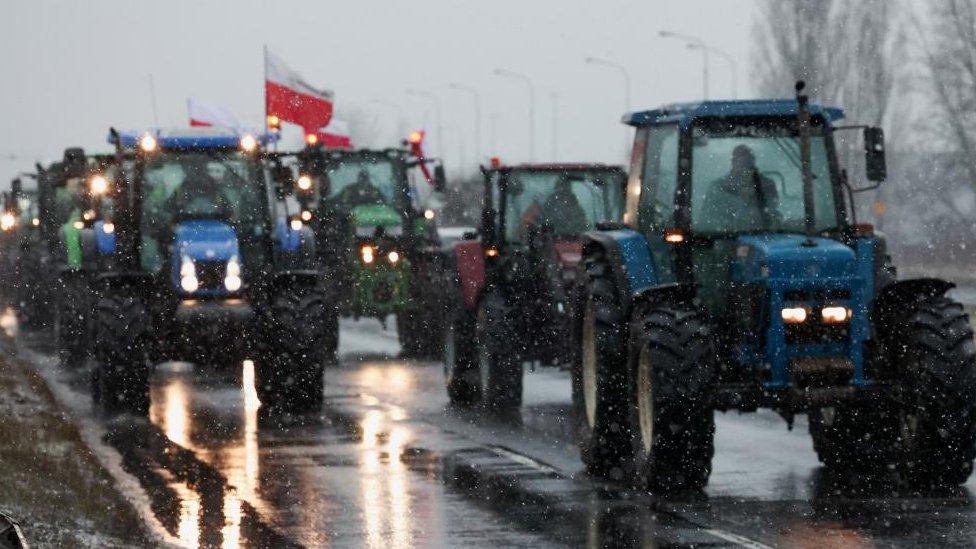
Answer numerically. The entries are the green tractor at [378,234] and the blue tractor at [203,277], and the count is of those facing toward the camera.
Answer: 2

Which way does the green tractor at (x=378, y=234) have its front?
toward the camera

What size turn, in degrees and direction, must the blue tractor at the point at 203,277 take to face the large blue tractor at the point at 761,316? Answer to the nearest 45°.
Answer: approximately 45° to its left

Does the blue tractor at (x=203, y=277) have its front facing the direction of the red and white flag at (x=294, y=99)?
no

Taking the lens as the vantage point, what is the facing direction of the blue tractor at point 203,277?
facing the viewer

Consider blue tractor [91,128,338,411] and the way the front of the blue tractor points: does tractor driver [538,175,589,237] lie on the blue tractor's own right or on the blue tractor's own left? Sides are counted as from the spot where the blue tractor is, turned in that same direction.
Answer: on the blue tractor's own left

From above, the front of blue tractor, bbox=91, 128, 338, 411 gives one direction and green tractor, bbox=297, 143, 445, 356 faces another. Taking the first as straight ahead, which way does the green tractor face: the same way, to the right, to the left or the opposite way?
the same way

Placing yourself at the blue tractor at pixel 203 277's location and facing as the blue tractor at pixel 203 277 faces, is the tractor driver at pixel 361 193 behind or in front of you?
behind

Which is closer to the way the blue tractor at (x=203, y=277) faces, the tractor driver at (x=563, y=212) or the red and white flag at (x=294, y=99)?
the tractor driver

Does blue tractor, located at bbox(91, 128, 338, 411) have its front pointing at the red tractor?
no
